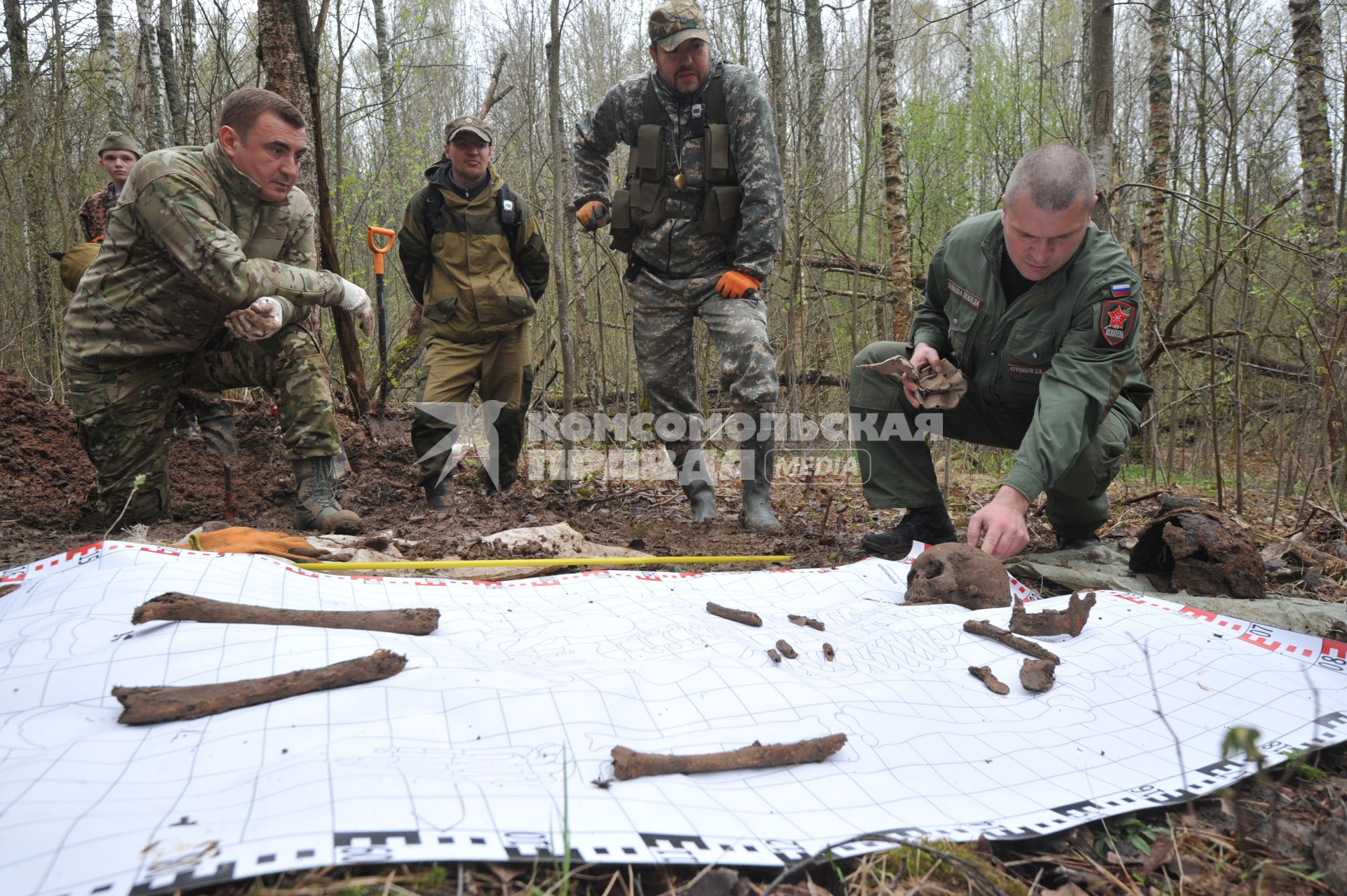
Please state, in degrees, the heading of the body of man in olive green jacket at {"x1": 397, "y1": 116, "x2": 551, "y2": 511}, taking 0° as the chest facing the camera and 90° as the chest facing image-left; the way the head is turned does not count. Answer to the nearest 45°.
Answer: approximately 0°

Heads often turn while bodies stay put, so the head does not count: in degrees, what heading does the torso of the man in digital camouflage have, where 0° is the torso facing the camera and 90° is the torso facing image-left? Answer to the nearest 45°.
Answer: approximately 0°

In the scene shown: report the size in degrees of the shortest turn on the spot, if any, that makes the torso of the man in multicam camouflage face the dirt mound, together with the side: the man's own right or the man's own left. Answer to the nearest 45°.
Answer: approximately 180°

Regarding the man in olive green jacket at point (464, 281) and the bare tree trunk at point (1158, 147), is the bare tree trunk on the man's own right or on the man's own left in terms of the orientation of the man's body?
on the man's own left

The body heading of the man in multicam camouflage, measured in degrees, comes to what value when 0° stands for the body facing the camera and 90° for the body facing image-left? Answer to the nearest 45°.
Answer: approximately 315°

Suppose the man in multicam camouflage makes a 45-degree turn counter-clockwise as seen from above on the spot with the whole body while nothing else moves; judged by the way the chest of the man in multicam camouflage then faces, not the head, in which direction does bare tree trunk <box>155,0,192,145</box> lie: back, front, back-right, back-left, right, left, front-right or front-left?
left

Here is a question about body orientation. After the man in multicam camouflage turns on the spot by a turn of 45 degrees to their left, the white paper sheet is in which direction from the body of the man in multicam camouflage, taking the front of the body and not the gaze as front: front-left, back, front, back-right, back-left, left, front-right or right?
right

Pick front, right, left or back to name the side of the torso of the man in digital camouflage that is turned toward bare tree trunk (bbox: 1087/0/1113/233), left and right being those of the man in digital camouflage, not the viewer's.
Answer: left

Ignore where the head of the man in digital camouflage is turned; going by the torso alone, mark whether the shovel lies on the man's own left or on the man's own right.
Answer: on the man's own right

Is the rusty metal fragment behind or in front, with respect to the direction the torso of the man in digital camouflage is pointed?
in front

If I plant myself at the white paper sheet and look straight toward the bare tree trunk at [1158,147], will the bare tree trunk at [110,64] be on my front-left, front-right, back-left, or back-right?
front-left

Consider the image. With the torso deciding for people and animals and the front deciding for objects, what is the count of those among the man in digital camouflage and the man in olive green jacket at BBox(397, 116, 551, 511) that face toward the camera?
2

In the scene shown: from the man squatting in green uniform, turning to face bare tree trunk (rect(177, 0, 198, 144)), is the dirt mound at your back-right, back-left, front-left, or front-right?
front-left

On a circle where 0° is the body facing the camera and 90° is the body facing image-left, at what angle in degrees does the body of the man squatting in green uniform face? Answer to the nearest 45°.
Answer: approximately 45°

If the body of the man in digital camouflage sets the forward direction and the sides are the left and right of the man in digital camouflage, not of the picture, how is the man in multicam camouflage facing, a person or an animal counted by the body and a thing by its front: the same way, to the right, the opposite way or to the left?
to the left

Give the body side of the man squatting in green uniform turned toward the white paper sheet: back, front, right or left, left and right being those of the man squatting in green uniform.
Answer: front

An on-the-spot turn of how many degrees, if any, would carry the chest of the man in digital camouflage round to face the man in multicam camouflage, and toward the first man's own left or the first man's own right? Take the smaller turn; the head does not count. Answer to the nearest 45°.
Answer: approximately 90° to the first man's own right
